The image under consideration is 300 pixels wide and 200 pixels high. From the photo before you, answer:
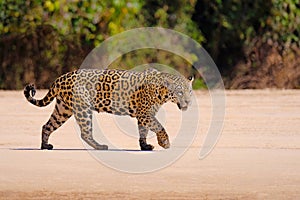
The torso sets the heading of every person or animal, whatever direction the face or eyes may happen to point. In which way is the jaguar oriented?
to the viewer's right
